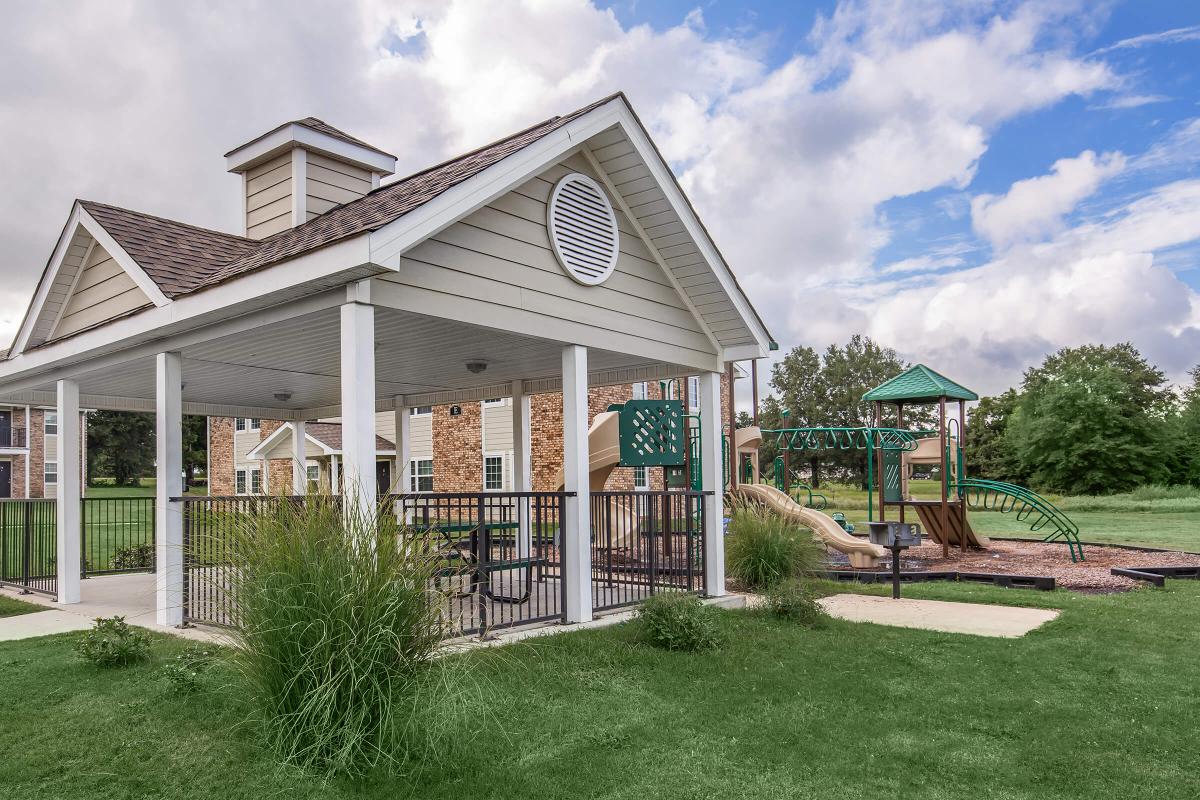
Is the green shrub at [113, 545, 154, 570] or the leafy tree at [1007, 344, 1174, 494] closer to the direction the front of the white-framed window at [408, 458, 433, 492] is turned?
the green shrub

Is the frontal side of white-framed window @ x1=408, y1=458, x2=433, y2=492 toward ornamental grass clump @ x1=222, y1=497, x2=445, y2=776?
yes

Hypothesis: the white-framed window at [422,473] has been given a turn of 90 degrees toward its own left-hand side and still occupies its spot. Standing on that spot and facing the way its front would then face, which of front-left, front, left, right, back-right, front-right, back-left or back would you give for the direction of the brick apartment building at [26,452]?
back-left

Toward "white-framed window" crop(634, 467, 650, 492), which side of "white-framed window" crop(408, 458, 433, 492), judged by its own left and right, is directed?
left

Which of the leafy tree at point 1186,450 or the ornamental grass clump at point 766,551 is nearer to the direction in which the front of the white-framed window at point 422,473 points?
the ornamental grass clump

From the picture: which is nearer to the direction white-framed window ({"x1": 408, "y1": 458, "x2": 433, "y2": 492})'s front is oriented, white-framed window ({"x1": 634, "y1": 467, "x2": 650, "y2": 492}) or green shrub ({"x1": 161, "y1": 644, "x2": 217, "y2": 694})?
the green shrub

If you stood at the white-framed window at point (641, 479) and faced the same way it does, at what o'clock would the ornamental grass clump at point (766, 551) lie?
The ornamental grass clump is roughly at 12 o'clock from the white-framed window.

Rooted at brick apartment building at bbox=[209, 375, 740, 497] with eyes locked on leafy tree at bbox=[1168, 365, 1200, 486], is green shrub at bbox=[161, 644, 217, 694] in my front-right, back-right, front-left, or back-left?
back-right

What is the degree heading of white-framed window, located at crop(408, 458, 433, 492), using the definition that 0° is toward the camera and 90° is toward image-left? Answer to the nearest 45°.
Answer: approximately 0°

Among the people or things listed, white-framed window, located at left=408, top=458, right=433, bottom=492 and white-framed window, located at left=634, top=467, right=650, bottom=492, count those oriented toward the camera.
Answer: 2
